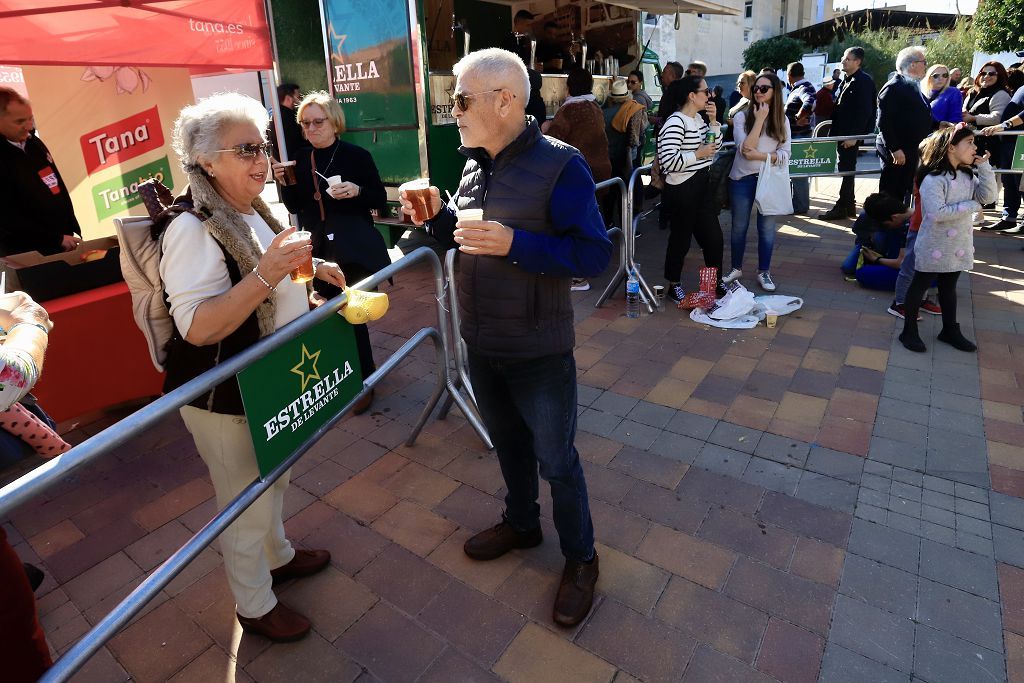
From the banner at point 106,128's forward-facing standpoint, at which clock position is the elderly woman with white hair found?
The elderly woman with white hair is roughly at 12 o'clock from the banner.

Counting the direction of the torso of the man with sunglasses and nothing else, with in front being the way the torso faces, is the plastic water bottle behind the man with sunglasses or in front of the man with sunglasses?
behind

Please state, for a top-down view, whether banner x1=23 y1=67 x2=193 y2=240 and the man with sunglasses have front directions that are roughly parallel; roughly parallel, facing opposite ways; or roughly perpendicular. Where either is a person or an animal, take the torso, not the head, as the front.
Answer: roughly perpendicular

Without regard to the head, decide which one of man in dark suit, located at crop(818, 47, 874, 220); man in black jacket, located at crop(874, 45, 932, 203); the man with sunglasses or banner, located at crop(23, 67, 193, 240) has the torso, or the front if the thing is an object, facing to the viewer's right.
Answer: the man in black jacket

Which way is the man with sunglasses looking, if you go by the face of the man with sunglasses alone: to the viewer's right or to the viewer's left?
to the viewer's left

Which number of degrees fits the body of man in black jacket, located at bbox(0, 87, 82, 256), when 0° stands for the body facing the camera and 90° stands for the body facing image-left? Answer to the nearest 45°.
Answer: approximately 315°

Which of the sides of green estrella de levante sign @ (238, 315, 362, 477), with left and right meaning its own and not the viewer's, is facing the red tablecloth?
back

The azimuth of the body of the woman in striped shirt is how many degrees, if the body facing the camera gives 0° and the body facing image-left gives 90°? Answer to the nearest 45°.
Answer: approximately 315°

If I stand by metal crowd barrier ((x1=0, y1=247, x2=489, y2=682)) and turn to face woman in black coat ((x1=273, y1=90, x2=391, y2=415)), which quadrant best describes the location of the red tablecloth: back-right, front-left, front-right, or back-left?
front-left

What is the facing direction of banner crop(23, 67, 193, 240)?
toward the camera

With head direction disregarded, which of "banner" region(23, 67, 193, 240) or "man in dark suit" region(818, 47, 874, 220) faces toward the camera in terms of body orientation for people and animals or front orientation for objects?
the banner
